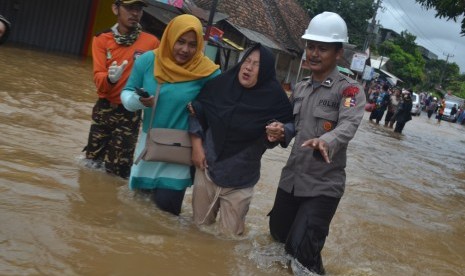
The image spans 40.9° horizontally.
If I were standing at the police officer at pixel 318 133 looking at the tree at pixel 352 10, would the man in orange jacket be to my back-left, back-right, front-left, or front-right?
front-left

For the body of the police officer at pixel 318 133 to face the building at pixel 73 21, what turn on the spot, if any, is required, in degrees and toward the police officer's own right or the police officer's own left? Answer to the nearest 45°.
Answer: approximately 90° to the police officer's own right

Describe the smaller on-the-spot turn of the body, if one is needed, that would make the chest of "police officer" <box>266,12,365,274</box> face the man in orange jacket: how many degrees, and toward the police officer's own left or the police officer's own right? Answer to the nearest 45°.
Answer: approximately 90° to the police officer's own right

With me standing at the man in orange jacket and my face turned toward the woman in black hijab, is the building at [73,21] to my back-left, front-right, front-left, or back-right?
back-left

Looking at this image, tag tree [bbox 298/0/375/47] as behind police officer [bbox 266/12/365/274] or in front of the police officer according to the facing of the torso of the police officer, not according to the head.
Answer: behind

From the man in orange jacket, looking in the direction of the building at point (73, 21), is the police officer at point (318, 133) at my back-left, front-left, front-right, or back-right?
back-right
